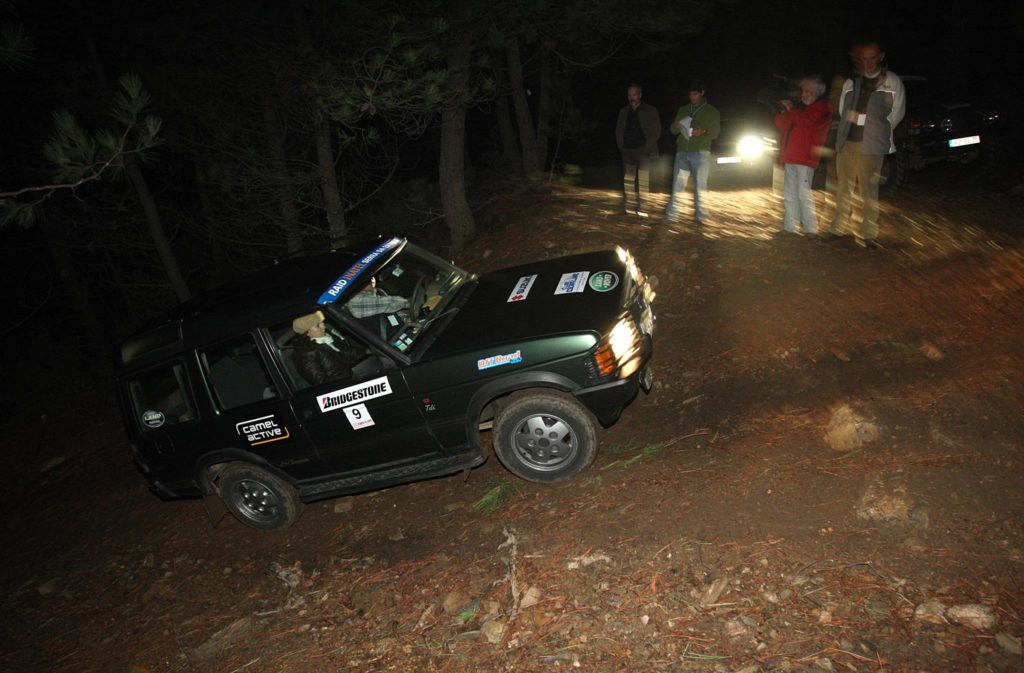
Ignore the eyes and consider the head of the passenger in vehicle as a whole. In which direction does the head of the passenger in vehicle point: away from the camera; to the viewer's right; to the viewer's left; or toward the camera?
to the viewer's right

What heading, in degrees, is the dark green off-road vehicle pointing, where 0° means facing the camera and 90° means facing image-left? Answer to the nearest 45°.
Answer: approximately 315°

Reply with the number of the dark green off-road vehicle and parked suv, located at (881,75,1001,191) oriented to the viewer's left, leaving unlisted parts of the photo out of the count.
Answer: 0

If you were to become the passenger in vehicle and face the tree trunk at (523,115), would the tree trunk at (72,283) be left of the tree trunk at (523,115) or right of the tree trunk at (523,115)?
left

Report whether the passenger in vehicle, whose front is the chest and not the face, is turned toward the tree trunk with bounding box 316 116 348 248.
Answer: no

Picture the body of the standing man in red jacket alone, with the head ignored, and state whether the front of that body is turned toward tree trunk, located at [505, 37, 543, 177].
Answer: no

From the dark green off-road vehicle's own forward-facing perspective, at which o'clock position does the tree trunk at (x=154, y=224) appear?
The tree trunk is roughly at 7 o'clock from the dark green off-road vehicle.

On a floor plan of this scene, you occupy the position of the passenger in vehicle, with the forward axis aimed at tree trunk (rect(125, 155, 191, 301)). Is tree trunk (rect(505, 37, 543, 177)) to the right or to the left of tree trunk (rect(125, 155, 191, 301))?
right

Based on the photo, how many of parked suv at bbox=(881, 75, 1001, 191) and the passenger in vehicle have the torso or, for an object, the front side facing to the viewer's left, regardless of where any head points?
0

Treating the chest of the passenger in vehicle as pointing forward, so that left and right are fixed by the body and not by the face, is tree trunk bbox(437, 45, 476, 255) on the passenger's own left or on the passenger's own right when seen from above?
on the passenger's own left

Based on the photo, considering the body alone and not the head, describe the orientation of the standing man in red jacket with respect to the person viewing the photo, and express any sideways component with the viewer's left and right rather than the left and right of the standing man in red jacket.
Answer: facing the viewer and to the left of the viewer

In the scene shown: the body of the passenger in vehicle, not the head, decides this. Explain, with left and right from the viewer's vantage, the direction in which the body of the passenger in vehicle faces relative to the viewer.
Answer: facing the viewer and to the right of the viewer

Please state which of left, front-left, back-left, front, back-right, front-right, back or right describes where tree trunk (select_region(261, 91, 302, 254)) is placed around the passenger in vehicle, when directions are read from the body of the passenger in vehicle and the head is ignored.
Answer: back-left
